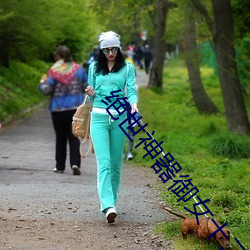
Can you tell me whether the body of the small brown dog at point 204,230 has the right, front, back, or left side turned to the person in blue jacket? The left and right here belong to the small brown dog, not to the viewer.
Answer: back

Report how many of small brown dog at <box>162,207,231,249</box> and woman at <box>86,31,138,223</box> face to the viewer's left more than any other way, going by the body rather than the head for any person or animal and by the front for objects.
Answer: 0

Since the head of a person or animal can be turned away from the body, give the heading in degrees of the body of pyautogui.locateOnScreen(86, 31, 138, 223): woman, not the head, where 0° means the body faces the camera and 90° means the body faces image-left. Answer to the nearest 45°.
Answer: approximately 0°

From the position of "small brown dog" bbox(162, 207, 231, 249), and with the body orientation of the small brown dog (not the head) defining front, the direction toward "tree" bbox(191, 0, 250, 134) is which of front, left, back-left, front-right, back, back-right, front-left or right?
back-left

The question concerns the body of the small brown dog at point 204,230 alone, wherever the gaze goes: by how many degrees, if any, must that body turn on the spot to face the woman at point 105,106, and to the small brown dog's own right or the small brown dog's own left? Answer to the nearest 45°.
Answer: approximately 180°

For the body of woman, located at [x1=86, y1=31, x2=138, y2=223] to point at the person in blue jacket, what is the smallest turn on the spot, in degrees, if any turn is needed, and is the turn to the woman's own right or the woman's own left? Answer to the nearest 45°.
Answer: approximately 180°

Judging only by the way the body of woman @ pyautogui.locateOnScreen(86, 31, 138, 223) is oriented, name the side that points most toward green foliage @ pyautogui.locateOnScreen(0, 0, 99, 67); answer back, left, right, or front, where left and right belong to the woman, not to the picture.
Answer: back

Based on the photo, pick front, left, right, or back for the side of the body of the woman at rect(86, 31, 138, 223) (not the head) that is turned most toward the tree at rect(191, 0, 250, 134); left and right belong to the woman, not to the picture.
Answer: back

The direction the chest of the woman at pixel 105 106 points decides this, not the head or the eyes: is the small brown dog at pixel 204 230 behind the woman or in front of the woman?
in front

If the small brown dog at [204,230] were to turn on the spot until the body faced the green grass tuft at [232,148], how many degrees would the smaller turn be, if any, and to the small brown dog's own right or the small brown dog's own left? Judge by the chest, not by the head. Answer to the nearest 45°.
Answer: approximately 135° to the small brown dog's own left
